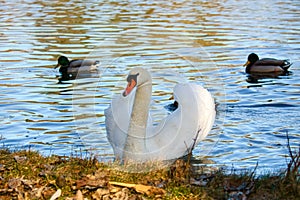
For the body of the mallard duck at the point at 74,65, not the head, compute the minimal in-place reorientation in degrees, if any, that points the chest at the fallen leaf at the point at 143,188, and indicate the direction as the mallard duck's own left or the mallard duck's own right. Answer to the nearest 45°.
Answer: approximately 90° to the mallard duck's own left

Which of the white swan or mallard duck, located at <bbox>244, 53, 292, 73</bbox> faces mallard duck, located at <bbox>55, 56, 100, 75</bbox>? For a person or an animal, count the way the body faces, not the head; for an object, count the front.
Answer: mallard duck, located at <bbox>244, 53, 292, 73</bbox>

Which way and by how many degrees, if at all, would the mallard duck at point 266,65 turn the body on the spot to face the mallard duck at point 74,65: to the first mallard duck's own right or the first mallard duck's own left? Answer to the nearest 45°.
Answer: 0° — it already faces it

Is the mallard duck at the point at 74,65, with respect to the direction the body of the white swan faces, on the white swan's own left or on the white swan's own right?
on the white swan's own right

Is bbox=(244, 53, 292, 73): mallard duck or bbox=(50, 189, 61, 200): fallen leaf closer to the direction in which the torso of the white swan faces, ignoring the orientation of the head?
the fallen leaf

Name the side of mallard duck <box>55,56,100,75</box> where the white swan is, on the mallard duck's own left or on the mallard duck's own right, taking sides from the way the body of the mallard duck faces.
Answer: on the mallard duck's own left

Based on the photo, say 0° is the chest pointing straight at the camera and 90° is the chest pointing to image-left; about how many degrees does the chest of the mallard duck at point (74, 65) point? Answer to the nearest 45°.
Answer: approximately 90°

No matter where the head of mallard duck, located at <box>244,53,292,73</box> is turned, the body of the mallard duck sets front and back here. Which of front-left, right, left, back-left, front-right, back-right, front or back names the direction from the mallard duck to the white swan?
left

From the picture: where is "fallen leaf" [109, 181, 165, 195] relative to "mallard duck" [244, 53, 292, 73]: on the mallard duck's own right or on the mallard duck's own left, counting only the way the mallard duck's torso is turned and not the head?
on the mallard duck's own left

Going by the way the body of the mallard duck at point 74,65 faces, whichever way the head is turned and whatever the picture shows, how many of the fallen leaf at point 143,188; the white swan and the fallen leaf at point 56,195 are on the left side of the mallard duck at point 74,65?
3

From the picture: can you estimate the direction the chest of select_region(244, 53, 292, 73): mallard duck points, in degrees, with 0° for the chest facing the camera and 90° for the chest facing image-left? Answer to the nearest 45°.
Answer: approximately 90°

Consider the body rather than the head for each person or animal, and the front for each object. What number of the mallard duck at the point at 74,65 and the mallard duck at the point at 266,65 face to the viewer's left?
2

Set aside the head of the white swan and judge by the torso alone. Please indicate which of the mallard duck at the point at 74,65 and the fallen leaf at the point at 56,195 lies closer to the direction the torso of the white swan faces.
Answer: the fallen leaf
